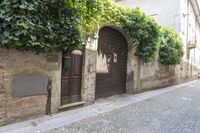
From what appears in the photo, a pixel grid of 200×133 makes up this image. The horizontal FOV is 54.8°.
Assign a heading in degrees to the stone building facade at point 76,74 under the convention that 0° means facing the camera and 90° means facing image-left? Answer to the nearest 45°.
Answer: approximately 315°
